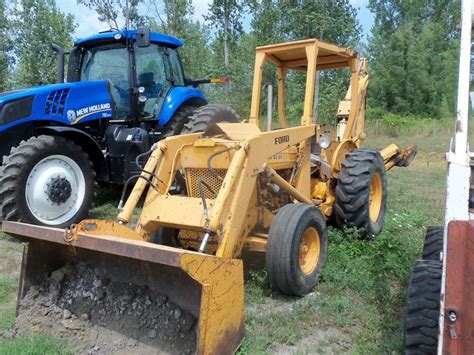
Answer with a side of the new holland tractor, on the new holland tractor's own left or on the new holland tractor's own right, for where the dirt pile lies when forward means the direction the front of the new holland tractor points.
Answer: on the new holland tractor's own left

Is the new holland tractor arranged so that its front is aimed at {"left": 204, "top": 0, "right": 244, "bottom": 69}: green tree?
no

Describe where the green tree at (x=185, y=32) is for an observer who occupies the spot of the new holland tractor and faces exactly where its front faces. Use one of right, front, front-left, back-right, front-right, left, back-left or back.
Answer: back-right

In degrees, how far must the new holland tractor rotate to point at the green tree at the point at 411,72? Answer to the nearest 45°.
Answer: approximately 180°

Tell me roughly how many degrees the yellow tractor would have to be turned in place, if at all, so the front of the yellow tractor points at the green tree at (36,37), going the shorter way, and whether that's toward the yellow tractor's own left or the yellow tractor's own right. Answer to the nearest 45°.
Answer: approximately 135° to the yellow tractor's own right

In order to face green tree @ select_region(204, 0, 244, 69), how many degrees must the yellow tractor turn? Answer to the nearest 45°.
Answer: approximately 135° to its right

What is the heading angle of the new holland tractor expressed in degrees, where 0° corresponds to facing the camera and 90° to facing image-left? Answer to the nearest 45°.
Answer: approximately 45°

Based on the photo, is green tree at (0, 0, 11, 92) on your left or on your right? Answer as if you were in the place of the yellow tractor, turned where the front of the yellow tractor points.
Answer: on your right

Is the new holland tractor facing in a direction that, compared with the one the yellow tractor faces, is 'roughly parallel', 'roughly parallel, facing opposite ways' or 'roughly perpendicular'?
roughly parallel

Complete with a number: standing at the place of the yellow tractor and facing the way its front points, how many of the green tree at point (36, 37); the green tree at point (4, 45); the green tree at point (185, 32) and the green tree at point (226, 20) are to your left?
0

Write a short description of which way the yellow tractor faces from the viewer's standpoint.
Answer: facing the viewer and to the left of the viewer

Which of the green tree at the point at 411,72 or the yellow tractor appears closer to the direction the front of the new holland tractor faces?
the yellow tractor

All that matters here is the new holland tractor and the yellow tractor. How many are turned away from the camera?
0
